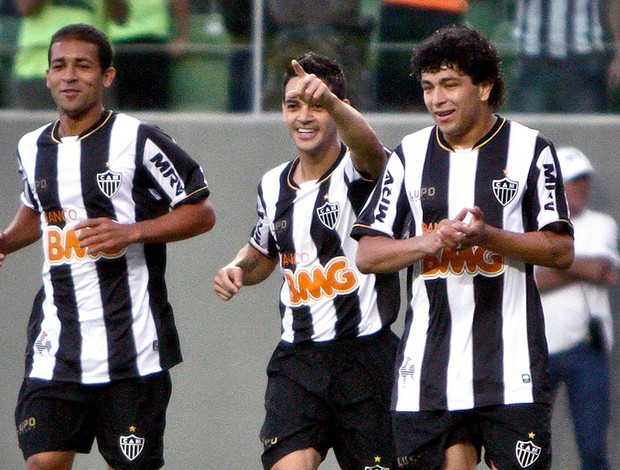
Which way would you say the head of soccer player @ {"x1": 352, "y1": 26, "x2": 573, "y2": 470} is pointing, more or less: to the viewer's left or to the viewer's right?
to the viewer's left

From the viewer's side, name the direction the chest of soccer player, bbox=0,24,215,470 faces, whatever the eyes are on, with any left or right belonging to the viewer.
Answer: facing the viewer and to the left of the viewer

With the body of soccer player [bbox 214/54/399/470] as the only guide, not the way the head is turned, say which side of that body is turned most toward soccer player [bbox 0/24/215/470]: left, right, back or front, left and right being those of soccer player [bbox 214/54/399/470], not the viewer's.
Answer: right

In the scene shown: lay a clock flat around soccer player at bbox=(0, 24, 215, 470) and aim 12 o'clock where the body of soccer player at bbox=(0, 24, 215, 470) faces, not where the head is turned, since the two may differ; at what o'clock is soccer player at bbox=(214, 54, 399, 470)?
soccer player at bbox=(214, 54, 399, 470) is roughly at 8 o'clock from soccer player at bbox=(0, 24, 215, 470).

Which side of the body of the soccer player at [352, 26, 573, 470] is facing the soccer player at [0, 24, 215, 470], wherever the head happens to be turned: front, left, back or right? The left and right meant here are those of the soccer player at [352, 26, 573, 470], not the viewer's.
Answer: right

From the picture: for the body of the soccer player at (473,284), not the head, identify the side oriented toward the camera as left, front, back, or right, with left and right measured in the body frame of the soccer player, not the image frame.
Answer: front

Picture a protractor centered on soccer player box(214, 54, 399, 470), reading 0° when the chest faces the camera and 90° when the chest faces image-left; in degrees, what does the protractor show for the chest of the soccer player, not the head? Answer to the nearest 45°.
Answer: approximately 0°

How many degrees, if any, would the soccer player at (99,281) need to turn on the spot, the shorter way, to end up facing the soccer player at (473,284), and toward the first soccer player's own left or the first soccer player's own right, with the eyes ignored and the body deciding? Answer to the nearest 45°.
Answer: approximately 90° to the first soccer player's own left

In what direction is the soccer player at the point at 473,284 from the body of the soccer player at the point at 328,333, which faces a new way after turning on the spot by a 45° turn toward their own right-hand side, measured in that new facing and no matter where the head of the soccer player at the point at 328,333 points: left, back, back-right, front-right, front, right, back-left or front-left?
left
